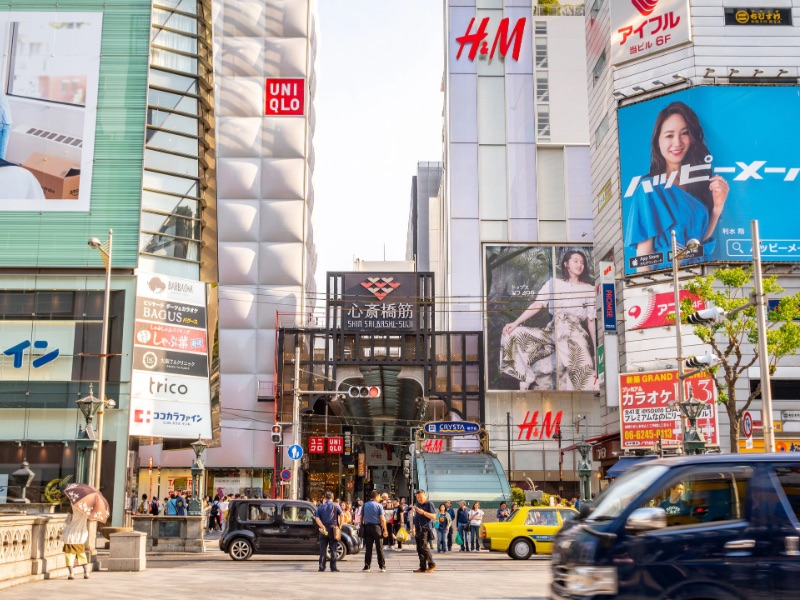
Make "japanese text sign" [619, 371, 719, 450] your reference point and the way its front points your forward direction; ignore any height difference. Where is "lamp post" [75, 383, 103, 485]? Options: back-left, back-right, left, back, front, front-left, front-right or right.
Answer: front-right

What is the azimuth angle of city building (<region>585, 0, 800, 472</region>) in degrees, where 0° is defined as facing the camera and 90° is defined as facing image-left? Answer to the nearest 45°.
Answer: approximately 0°

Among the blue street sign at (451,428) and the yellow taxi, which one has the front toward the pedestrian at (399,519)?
the blue street sign

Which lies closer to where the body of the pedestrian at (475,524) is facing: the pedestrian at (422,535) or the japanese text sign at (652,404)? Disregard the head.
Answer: the pedestrian

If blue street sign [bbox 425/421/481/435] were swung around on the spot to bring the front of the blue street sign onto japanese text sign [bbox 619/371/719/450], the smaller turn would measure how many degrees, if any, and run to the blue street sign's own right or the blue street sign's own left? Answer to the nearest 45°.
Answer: approximately 45° to the blue street sign's own left

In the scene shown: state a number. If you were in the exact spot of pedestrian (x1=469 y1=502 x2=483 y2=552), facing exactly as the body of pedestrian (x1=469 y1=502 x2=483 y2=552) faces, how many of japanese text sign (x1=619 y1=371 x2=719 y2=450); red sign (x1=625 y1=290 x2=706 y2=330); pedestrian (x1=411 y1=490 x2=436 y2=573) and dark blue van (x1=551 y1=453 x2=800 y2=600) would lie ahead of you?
2

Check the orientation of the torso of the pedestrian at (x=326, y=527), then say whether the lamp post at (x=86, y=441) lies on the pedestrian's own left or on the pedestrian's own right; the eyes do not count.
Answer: on the pedestrian's own left
